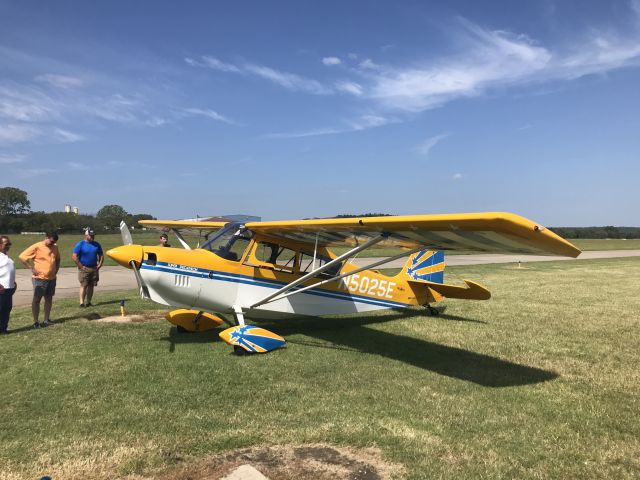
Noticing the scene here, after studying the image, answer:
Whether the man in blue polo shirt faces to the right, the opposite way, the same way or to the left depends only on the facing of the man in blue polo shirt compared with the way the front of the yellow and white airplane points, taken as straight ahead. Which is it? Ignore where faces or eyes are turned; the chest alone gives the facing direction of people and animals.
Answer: to the left

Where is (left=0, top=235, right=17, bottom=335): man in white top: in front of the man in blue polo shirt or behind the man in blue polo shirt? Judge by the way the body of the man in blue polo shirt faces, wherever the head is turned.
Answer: in front

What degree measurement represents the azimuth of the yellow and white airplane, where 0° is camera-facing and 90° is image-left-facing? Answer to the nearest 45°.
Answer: approximately 45°

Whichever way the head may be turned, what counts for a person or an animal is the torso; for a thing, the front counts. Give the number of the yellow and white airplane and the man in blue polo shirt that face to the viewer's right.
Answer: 0

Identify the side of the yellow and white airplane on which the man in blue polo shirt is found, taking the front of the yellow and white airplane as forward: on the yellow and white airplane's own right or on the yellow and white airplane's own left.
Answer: on the yellow and white airplane's own right

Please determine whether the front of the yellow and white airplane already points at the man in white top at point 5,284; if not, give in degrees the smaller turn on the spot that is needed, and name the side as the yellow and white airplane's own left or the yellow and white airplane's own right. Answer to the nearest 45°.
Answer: approximately 45° to the yellow and white airplane's own right

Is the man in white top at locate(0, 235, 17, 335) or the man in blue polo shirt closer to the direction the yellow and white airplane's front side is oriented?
the man in white top

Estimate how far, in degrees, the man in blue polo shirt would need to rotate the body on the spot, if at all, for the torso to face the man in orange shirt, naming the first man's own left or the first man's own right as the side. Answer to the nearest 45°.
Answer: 0° — they already face them
